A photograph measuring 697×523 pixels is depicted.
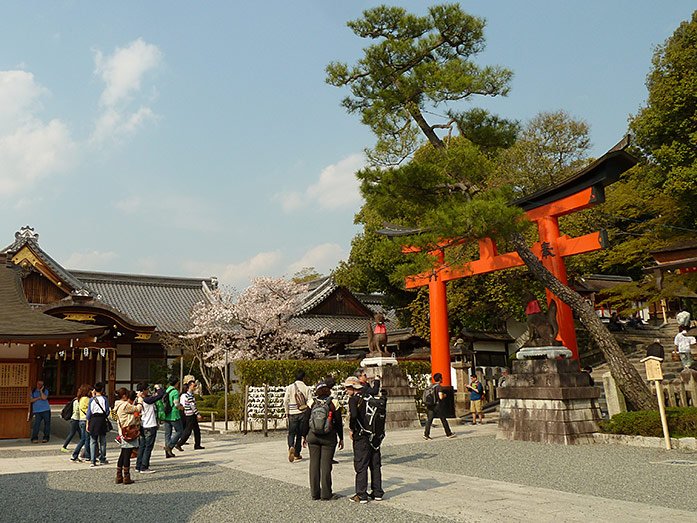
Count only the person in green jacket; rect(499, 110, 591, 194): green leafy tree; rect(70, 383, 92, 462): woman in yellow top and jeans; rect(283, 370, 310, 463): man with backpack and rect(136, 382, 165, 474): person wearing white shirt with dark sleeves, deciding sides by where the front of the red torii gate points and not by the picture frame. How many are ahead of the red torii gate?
4

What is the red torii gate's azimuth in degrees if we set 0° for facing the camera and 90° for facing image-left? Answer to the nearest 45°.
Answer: approximately 45°

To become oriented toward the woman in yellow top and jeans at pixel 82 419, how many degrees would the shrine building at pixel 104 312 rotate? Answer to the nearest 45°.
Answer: approximately 45° to its right

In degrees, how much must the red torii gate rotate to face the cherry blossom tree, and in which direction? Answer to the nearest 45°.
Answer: approximately 90° to its right

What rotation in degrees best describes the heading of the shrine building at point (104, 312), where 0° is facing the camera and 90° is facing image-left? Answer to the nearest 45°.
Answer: approximately 315°
